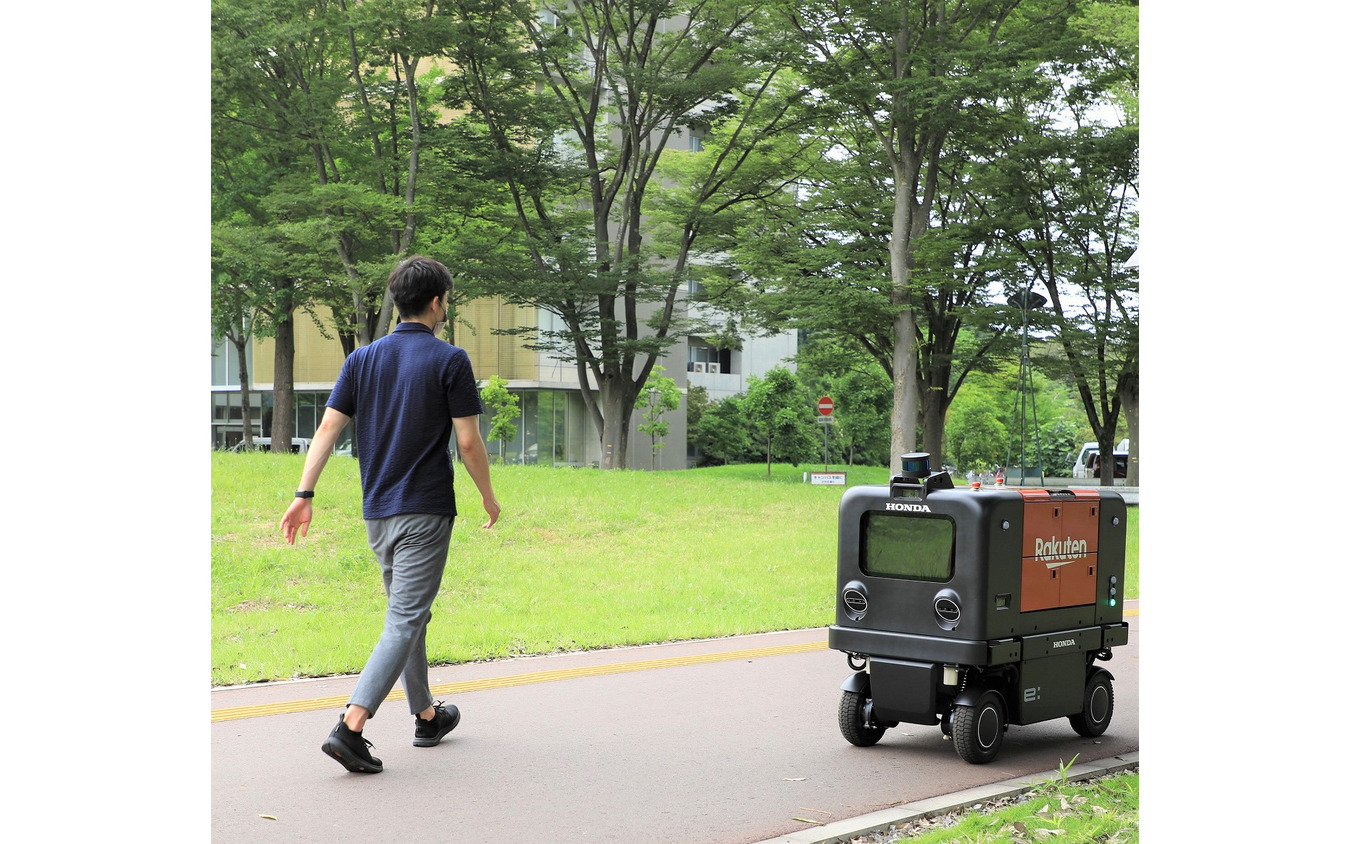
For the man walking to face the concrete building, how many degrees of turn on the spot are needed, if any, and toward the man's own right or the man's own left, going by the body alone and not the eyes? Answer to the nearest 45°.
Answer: approximately 45° to the man's own left

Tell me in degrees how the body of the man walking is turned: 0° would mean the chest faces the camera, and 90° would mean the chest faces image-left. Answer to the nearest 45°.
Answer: approximately 225°
